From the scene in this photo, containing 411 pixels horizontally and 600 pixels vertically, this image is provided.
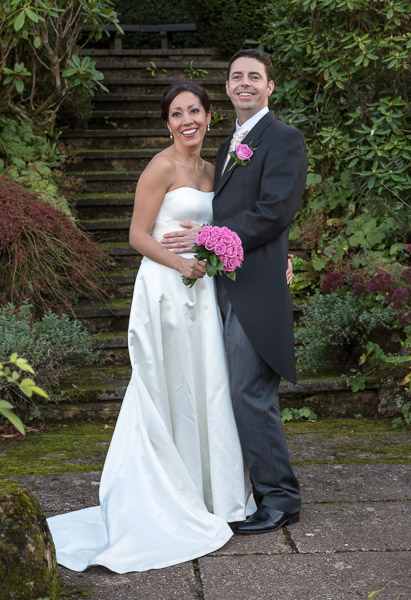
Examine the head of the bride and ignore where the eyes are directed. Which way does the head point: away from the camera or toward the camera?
toward the camera

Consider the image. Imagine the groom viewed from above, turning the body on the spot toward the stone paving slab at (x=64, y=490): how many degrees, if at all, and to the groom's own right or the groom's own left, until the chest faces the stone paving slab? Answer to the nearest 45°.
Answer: approximately 45° to the groom's own right

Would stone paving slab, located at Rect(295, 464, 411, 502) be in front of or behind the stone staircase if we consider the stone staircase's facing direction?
in front

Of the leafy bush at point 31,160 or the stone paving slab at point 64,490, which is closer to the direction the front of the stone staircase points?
the stone paving slab

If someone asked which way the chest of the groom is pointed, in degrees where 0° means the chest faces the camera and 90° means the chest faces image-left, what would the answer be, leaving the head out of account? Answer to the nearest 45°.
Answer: approximately 45°

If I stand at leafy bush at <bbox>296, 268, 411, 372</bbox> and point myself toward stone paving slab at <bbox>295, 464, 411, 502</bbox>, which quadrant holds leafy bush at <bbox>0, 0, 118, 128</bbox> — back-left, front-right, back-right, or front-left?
back-right

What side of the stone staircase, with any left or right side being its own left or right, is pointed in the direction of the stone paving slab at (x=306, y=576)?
front

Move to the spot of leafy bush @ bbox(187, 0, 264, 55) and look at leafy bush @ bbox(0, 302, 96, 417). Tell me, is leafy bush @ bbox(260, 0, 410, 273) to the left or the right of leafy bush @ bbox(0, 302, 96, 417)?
left

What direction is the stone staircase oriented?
toward the camera

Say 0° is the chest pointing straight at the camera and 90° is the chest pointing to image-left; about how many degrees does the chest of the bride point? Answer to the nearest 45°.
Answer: approximately 315°

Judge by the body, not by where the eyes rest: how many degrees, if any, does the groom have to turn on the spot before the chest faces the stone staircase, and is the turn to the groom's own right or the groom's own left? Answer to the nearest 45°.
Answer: approximately 135° to the groom's own right

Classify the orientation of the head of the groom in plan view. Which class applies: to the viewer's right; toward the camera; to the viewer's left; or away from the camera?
toward the camera

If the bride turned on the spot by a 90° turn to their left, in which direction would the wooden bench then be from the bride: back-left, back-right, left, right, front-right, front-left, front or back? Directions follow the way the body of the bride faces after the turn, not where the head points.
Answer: front-left

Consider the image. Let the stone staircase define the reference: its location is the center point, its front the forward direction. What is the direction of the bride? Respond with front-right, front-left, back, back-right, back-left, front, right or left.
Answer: front

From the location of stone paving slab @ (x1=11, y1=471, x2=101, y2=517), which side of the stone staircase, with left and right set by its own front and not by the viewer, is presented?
front

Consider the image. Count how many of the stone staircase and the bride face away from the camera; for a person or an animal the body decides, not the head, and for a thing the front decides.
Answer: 0

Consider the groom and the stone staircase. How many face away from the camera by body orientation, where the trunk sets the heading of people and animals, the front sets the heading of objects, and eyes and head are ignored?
0
